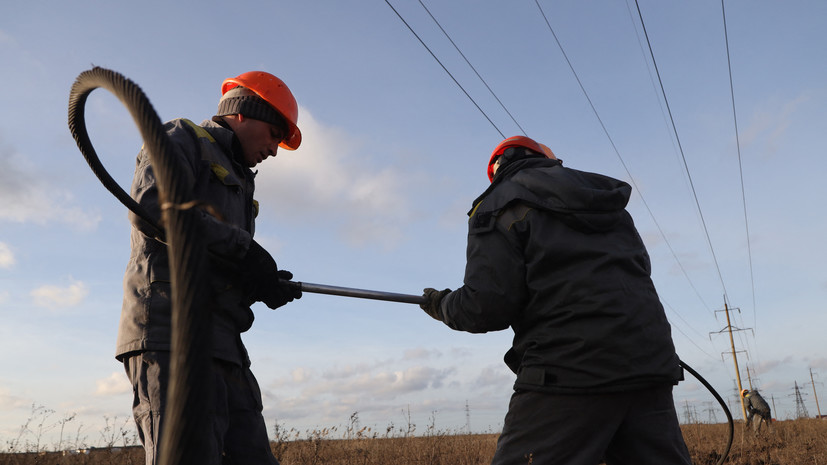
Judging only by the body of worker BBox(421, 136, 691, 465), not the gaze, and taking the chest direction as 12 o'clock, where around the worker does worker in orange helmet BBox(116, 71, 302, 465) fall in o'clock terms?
The worker in orange helmet is roughly at 10 o'clock from the worker.

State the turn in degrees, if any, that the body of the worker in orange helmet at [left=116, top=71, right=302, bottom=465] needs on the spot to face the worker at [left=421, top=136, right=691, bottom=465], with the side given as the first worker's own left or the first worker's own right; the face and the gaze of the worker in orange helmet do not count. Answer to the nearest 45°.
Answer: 0° — they already face them

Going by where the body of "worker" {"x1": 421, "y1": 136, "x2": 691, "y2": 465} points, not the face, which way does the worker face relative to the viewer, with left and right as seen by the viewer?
facing away from the viewer and to the left of the viewer

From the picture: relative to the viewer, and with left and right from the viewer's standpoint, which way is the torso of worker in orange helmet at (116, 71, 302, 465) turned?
facing to the right of the viewer

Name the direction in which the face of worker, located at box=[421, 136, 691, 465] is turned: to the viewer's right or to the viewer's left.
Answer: to the viewer's left

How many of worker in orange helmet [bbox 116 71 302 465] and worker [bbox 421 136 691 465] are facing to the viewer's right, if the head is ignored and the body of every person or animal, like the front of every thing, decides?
1

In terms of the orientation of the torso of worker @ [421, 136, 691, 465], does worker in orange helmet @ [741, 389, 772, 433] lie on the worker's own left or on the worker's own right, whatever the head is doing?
on the worker's own right

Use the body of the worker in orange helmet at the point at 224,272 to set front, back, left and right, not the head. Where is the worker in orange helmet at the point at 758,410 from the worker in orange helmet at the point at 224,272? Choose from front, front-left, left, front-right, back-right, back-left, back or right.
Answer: front-left
